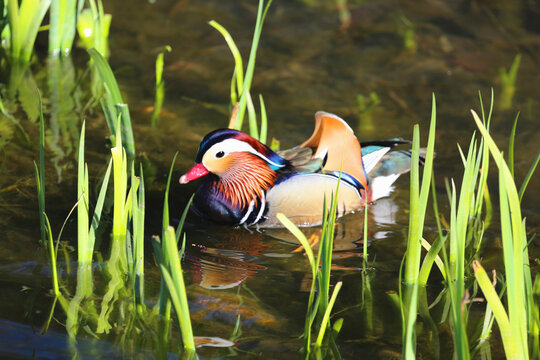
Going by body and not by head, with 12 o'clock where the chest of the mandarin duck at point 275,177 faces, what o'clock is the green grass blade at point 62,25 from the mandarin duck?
The green grass blade is roughly at 1 o'clock from the mandarin duck.

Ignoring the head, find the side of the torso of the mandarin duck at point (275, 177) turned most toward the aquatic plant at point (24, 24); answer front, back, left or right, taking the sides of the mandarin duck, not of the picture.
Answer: front

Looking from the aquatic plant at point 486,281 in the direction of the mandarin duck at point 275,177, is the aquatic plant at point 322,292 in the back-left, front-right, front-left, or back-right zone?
front-left

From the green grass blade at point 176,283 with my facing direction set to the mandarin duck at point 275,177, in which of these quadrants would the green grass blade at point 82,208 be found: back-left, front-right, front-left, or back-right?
front-left

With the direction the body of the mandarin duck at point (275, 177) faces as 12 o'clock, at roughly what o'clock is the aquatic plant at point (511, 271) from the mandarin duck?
The aquatic plant is roughly at 8 o'clock from the mandarin duck.

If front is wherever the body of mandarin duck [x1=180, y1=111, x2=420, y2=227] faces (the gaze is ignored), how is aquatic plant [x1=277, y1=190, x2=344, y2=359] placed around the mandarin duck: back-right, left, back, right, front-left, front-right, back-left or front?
left

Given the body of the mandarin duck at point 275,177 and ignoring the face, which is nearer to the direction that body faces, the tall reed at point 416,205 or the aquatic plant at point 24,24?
the aquatic plant

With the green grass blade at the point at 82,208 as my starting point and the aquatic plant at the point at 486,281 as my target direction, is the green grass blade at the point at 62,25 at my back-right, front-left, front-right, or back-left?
back-left

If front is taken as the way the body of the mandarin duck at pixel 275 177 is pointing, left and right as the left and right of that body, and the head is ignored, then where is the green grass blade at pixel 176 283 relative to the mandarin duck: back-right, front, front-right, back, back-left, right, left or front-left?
left

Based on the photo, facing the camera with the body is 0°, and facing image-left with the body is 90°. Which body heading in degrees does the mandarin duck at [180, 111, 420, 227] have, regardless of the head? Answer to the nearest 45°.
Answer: approximately 90°

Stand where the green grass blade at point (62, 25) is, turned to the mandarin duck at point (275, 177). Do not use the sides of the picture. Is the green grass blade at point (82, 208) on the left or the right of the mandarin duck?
right

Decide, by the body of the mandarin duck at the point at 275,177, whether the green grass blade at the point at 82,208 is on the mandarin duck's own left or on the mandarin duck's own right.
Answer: on the mandarin duck's own left
